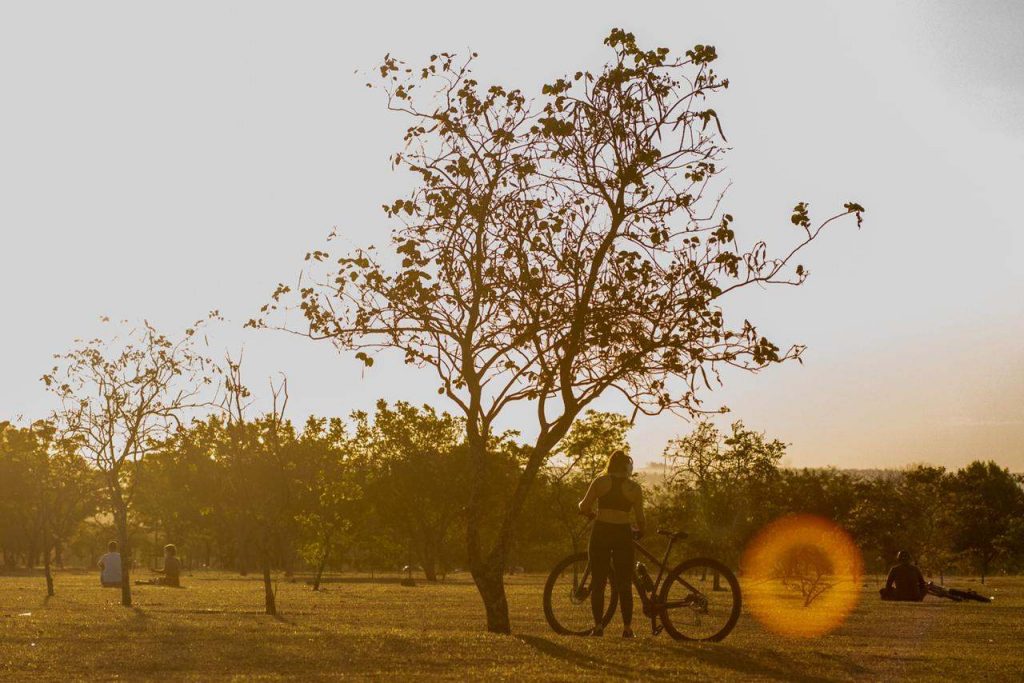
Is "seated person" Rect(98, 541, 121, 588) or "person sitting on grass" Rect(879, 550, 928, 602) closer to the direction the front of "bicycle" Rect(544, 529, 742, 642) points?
the seated person

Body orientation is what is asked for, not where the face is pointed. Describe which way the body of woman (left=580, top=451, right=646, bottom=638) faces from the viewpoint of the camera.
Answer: away from the camera

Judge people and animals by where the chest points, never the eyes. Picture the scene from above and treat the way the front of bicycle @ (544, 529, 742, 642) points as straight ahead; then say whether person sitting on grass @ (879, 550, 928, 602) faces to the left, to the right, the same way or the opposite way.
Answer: to the right

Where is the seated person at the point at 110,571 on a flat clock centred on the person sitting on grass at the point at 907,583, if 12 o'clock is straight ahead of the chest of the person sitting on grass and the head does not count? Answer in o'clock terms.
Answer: The seated person is roughly at 9 o'clock from the person sitting on grass.

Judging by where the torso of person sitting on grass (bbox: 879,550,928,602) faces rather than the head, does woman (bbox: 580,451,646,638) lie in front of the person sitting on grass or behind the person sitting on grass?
behind

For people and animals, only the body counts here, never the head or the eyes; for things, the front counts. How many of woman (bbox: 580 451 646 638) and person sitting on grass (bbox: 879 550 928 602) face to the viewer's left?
0

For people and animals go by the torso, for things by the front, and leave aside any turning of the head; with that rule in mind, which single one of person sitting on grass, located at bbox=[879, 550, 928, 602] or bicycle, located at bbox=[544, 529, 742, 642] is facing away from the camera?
the person sitting on grass

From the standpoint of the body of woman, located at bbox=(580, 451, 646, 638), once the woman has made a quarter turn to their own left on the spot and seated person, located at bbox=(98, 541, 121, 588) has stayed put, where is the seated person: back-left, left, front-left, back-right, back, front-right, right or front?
front-right

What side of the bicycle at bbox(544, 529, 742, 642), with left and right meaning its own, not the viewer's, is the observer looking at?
left

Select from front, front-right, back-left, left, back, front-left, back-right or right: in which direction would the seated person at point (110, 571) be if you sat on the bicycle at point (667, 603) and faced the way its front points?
front-right

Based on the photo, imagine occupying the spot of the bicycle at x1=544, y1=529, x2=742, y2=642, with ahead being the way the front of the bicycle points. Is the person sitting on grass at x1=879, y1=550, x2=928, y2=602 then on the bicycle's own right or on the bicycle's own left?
on the bicycle's own right

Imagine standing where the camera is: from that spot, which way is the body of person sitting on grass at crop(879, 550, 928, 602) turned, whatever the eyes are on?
away from the camera
